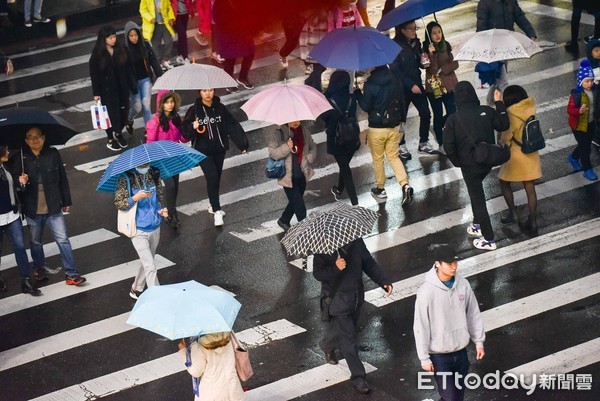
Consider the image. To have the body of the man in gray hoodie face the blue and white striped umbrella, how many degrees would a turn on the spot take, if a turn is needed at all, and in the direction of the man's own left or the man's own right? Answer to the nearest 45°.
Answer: approximately 180°

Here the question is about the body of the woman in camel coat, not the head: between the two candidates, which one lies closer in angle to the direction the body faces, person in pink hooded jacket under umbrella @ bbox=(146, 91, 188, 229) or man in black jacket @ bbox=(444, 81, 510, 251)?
the person in pink hooded jacket under umbrella

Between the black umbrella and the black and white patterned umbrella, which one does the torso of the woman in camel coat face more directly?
the black umbrella

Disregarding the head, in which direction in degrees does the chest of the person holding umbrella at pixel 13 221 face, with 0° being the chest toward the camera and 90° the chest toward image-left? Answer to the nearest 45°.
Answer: approximately 315°

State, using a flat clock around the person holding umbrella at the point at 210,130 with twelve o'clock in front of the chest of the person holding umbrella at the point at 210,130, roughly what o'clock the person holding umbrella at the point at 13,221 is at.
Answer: the person holding umbrella at the point at 13,221 is roughly at 2 o'clock from the person holding umbrella at the point at 210,130.

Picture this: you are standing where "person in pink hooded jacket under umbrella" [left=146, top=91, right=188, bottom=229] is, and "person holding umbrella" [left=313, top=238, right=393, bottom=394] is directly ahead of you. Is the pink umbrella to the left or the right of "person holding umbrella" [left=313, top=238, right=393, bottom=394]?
left

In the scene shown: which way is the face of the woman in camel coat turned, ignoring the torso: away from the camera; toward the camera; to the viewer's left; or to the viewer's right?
away from the camera

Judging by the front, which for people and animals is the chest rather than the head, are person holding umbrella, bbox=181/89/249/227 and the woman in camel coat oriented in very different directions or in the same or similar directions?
very different directions

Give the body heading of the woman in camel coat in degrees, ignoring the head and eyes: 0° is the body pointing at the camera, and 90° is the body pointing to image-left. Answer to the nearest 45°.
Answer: approximately 135°
